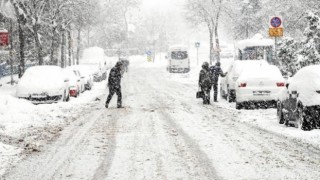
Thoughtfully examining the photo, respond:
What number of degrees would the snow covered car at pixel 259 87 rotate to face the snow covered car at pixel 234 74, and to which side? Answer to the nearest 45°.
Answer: approximately 45° to its left

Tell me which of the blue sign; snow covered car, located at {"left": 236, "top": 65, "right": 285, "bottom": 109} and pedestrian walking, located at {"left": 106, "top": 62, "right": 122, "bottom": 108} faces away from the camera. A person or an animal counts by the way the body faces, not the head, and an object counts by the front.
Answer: the snow covered car

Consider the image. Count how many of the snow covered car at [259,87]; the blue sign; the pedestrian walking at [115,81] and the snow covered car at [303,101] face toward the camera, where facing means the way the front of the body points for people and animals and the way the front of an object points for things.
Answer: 1

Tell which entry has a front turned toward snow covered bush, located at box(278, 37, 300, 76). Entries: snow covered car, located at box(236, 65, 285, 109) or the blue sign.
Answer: the snow covered car

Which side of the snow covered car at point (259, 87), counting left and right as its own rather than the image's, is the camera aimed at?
back

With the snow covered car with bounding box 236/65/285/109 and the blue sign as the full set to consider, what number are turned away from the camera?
1

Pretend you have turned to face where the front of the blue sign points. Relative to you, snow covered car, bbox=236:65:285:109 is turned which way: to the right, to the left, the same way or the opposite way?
the opposite way

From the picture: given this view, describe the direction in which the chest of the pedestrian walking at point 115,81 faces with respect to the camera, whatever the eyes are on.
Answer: to the viewer's right

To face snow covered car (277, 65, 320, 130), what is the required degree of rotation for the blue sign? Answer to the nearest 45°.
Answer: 0° — it already faces it

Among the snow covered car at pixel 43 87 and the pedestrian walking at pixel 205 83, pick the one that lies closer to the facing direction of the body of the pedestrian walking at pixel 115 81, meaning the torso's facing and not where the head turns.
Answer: the pedestrian walking

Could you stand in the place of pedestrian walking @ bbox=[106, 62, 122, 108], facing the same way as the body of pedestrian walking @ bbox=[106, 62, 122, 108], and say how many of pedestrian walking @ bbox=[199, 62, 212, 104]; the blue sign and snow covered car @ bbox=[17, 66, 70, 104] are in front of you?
2

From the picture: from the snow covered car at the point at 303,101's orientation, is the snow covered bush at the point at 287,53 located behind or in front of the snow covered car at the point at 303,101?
in front

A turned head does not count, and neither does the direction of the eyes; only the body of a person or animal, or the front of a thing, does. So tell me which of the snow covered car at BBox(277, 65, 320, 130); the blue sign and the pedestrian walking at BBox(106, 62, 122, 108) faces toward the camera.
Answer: the blue sign

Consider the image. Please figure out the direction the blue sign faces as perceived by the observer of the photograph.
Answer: facing the viewer

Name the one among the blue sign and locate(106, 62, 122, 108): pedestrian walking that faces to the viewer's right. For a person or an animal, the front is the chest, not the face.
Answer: the pedestrian walking

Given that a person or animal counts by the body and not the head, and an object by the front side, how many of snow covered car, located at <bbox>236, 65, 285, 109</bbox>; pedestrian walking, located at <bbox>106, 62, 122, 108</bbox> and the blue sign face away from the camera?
1

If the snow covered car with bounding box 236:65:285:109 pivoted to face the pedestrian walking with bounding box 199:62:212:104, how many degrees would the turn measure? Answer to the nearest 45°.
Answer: approximately 45° to its left

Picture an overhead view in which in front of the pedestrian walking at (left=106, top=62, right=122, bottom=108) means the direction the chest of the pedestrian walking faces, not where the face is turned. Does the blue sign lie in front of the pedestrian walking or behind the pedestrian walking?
in front

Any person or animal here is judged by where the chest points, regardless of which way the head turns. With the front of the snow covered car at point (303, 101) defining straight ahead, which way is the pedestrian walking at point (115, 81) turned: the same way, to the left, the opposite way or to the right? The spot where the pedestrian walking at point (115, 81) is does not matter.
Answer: to the right
